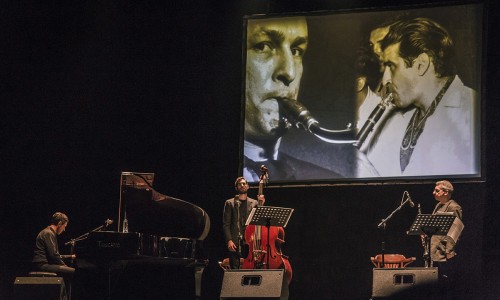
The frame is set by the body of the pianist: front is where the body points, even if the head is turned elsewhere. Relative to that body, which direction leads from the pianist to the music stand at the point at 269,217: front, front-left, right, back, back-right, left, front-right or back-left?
front-right

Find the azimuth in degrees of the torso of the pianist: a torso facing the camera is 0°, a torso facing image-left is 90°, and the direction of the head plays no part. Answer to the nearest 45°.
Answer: approximately 270°

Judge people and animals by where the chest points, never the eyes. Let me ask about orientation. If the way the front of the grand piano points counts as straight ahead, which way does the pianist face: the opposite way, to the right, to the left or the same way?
the opposite way

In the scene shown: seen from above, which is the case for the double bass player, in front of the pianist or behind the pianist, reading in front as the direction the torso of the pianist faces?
in front

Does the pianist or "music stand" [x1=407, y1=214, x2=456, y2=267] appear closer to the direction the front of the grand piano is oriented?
the pianist

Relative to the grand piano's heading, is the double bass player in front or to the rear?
to the rear

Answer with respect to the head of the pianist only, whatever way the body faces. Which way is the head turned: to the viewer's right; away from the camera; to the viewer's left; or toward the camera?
to the viewer's right

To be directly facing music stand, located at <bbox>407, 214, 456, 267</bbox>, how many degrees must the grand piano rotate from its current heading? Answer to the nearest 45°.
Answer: approximately 135° to its left

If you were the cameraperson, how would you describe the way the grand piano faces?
facing to the left of the viewer

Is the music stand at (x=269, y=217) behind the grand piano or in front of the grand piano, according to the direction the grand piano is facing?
behind

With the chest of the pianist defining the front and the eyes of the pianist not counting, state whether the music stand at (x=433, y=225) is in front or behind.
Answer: in front

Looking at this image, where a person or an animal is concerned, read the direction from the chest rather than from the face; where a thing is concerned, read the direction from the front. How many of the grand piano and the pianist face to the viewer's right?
1
